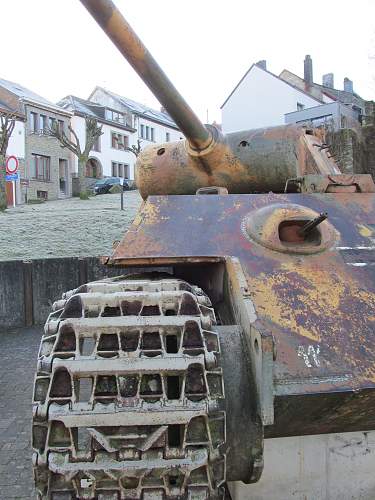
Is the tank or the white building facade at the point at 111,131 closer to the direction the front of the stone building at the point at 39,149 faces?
the tank

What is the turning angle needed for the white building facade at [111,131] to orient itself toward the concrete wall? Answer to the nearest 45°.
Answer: approximately 45° to its right

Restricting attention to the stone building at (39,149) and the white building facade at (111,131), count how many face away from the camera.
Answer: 0

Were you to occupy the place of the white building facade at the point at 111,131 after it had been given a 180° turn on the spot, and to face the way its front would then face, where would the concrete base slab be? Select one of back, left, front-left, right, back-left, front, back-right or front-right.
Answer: back-left

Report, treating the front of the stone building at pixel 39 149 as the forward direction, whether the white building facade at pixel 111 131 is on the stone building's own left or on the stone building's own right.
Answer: on the stone building's own left

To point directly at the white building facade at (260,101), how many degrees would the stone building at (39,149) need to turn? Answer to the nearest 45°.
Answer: approximately 45° to its left

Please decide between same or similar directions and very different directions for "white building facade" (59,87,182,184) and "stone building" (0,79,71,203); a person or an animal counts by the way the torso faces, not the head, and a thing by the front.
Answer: same or similar directions

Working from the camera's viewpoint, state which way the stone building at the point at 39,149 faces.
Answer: facing the viewer and to the right of the viewer

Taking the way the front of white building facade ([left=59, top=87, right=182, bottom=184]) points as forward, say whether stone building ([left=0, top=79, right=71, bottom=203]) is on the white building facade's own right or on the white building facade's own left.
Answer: on the white building facade's own right

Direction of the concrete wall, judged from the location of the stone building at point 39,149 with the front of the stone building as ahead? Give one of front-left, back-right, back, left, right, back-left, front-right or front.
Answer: front-right
